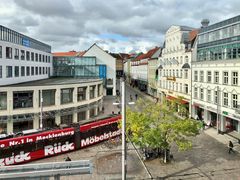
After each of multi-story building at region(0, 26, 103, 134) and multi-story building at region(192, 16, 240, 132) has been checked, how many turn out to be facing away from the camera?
0

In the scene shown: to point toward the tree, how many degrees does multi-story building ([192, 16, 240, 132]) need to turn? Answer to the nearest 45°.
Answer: approximately 45° to its left

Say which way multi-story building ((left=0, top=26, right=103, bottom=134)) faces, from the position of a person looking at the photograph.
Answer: facing the viewer and to the right of the viewer

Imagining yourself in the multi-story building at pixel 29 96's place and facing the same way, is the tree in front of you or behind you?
in front

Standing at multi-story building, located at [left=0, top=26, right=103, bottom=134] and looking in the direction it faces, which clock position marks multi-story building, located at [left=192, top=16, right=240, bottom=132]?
multi-story building, located at [left=192, top=16, right=240, bottom=132] is roughly at 11 o'clock from multi-story building, located at [left=0, top=26, right=103, bottom=134].

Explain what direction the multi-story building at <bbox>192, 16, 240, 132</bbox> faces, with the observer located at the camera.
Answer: facing the viewer and to the left of the viewer

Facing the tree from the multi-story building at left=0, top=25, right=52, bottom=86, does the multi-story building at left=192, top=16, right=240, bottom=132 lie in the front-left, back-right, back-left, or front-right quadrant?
front-left

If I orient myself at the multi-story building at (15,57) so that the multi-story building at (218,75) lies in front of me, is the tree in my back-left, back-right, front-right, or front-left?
front-right

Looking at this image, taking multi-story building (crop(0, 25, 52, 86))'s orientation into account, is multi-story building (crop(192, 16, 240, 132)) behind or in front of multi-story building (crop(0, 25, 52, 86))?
in front

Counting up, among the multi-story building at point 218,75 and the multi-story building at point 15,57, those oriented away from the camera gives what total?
0
